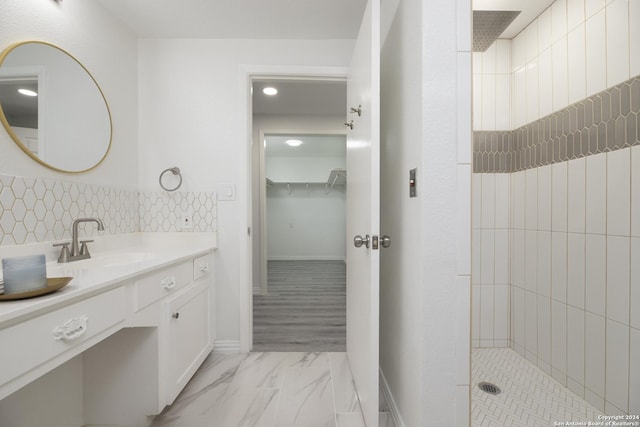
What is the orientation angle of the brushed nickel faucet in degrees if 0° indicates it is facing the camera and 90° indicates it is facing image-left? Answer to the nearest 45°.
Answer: approximately 315°

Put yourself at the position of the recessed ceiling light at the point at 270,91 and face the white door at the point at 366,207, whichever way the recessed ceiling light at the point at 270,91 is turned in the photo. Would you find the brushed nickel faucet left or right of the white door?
right

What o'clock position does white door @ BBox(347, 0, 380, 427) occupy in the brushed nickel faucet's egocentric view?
The white door is roughly at 12 o'clock from the brushed nickel faucet.

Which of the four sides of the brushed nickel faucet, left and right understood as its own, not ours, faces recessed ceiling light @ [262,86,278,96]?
left

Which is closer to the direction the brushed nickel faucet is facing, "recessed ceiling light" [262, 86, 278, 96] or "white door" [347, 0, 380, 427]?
the white door
